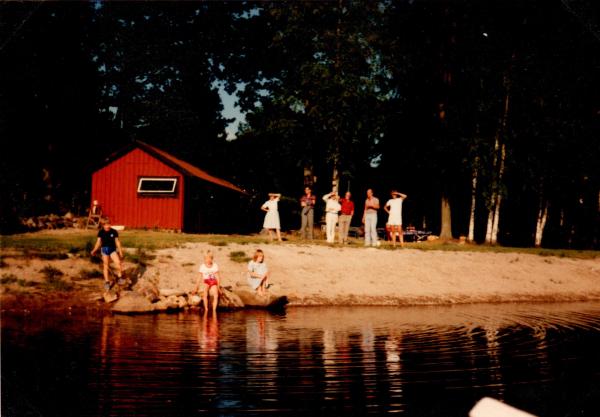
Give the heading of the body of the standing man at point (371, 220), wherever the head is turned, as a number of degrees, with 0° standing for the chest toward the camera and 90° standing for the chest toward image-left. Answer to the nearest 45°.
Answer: approximately 0°

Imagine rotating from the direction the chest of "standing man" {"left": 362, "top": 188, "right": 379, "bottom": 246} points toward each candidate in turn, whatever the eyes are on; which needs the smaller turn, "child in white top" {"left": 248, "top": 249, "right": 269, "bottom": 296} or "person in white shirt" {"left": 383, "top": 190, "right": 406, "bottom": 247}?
the child in white top

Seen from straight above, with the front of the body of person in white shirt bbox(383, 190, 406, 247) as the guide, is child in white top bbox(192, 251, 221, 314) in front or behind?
in front

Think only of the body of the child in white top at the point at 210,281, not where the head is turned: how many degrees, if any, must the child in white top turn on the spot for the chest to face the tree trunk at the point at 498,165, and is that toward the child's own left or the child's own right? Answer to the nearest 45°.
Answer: approximately 135° to the child's own left

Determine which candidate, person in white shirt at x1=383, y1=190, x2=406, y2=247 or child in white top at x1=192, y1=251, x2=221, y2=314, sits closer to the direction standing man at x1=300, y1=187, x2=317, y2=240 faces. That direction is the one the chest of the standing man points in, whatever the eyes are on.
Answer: the child in white top

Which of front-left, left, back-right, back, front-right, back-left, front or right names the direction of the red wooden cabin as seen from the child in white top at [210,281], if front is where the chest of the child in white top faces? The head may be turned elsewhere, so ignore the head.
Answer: back

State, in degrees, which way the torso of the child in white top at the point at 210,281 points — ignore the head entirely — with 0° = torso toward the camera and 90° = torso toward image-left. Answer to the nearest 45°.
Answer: approximately 0°

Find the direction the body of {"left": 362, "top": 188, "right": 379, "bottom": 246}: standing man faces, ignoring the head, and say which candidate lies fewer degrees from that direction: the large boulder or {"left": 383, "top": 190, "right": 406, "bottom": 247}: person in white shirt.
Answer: the large boulder

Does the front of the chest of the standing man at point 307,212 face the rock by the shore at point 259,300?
yes

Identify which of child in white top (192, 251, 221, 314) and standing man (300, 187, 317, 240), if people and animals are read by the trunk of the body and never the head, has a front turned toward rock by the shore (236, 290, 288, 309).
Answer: the standing man

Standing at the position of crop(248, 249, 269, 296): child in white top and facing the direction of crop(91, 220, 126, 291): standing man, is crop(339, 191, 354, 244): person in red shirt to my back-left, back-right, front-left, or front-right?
back-right
